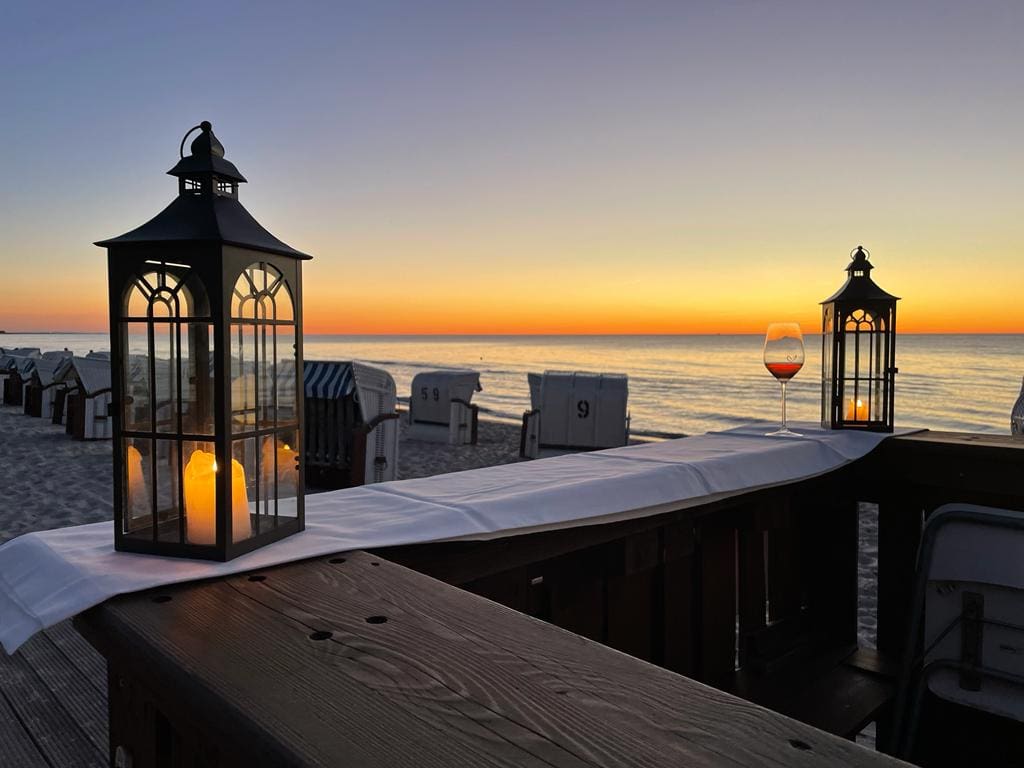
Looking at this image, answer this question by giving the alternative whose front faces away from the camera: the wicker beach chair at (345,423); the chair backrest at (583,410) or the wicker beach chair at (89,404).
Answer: the chair backrest

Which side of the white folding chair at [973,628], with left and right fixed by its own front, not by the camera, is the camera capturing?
back

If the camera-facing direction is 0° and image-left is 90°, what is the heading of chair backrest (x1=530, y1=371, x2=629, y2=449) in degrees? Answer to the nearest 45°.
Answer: approximately 180°

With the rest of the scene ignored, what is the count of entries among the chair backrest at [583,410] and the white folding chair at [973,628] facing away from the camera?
2

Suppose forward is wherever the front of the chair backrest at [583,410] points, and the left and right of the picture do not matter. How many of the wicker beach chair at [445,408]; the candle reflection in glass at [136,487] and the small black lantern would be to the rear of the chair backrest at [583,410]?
2

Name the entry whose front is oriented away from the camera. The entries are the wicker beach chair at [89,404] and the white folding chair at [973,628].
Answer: the white folding chair at [973,628]

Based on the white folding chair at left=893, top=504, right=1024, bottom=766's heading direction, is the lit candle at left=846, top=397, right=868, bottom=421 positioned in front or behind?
in front

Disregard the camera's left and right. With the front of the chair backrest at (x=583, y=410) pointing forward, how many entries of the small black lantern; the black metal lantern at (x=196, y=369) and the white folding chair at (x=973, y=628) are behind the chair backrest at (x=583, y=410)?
3

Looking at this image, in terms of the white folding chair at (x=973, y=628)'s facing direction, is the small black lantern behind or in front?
in front
